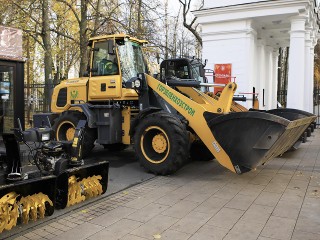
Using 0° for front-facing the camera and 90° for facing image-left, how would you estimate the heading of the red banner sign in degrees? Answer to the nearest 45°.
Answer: approximately 0°

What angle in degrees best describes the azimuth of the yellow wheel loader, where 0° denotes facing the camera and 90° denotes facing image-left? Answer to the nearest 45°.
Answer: approximately 315°
